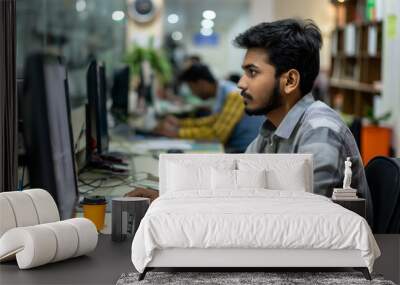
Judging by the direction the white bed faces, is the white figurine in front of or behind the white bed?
behind

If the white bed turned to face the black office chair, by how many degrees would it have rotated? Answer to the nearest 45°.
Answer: approximately 135° to its left

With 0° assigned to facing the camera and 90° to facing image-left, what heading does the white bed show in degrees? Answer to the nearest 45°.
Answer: approximately 0°
